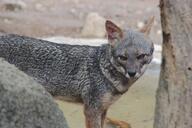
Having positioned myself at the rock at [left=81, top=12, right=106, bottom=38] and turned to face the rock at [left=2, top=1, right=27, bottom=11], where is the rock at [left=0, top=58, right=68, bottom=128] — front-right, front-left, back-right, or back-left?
back-left

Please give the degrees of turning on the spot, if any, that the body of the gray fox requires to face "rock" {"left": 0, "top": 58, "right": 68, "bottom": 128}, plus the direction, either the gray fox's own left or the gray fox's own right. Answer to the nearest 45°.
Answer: approximately 90° to the gray fox's own right

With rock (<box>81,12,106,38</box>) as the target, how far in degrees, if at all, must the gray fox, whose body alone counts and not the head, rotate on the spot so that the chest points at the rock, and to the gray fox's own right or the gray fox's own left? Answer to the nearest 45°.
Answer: approximately 90° to the gray fox's own left

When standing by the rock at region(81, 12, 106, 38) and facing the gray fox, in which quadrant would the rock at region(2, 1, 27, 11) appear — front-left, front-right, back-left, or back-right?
back-right

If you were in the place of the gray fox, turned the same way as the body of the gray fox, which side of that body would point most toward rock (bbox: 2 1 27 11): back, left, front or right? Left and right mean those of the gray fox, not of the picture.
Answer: left

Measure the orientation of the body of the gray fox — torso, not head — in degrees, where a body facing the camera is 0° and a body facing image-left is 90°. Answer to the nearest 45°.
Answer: approximately 270°
